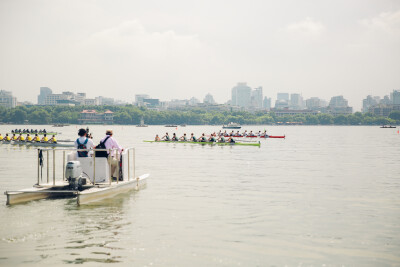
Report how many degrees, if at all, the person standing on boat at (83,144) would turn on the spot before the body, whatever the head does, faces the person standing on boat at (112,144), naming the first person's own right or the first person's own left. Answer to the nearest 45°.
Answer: approximately 90° to the first person's own right

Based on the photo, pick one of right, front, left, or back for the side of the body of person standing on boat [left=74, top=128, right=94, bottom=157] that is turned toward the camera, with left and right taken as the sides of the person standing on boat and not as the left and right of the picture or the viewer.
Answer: back
